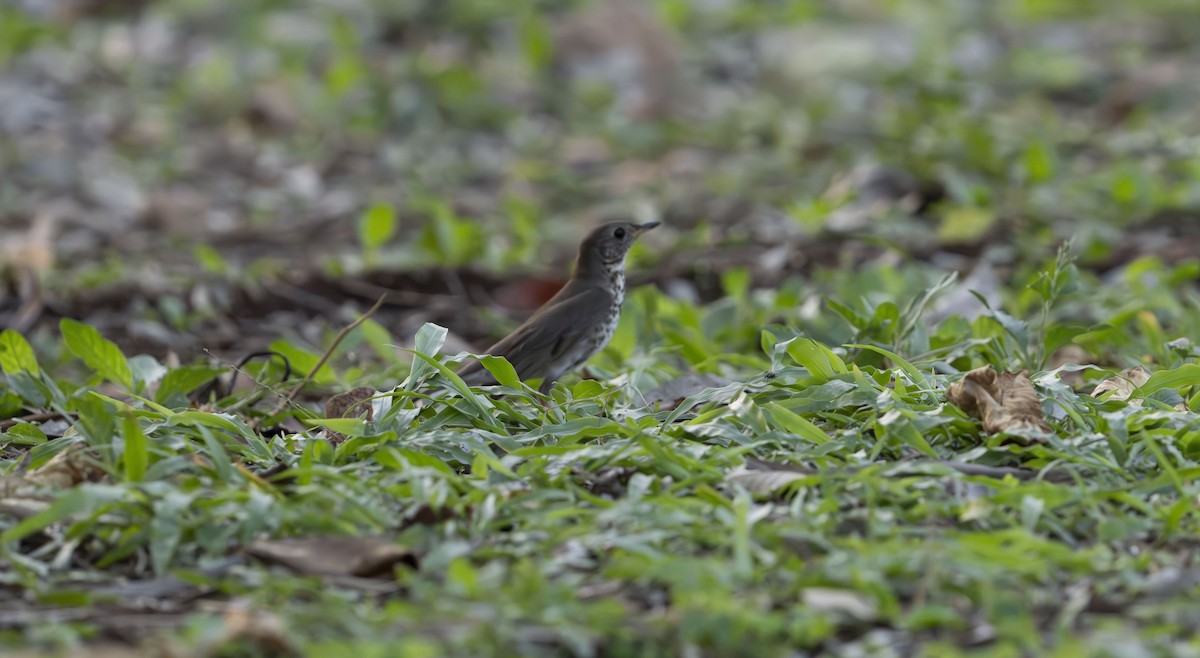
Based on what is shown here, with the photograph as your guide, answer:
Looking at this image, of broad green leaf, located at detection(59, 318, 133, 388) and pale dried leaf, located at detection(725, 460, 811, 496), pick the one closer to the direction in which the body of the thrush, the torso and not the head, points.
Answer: the pale dried leaf

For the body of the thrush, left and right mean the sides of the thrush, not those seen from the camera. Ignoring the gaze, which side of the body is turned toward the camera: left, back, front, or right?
right

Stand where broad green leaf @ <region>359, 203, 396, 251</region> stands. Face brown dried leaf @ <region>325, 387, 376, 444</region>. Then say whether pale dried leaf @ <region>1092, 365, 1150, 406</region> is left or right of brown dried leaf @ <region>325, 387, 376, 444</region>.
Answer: left

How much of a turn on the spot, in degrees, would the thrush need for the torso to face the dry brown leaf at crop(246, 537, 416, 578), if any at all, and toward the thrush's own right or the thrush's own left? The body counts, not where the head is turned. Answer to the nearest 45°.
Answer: approximately 90° to the thrush's own right

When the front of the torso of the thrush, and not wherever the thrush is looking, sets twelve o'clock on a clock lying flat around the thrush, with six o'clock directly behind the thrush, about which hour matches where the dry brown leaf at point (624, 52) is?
The dry brown leaf is roughly at 9 o'clock from the thrush.

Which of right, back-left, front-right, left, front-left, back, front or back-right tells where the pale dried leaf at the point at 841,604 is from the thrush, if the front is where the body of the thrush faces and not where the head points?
right

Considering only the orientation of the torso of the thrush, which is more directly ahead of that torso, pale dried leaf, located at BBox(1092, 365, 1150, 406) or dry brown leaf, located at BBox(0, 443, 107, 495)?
the pale dried leaf

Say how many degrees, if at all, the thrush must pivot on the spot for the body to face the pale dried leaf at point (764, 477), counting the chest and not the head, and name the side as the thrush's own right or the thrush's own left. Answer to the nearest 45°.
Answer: approximately 90° to the thrush's own right

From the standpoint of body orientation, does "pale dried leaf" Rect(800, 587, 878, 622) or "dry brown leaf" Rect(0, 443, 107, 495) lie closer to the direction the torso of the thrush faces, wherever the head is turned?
the pale dried leaf

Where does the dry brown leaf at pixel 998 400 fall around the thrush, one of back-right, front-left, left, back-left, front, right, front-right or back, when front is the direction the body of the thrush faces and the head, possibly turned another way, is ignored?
front-right

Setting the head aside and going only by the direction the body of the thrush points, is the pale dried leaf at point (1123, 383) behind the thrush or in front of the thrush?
in front

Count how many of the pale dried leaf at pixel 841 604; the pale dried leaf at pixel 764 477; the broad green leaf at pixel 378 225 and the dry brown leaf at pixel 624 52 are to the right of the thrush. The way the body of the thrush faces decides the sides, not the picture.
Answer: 2
